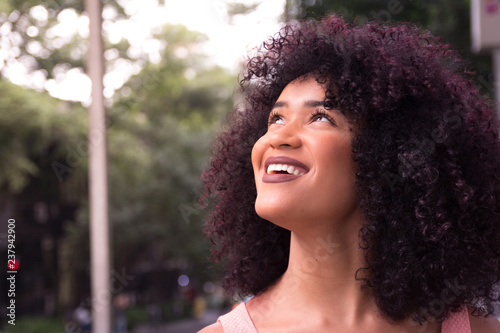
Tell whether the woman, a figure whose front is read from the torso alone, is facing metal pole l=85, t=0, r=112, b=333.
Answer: no

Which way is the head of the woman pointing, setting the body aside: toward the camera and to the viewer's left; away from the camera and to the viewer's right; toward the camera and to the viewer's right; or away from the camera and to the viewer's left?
toward the camera and to the viewer's left

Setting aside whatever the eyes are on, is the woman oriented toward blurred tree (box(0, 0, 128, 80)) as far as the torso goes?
no

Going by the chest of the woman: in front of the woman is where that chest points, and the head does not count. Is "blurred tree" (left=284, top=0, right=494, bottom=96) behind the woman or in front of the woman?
behind

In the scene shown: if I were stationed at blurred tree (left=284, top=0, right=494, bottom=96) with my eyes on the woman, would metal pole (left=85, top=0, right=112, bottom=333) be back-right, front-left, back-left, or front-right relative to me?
front-right

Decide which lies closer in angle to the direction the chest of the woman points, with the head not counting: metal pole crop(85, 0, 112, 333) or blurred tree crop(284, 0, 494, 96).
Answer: the metal pole

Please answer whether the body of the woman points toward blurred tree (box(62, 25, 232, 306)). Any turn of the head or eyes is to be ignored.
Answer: no

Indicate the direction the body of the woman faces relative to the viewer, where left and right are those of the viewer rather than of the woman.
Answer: facing the viewer and to the left of the viewer

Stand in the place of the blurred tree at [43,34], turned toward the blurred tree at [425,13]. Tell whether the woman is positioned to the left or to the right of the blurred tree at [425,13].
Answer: right

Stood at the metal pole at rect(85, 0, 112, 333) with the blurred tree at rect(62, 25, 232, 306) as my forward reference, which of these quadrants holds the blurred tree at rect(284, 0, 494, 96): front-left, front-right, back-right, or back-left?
front-right

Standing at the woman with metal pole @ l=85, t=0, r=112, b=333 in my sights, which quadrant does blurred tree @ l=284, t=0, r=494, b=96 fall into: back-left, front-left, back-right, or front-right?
front-right
